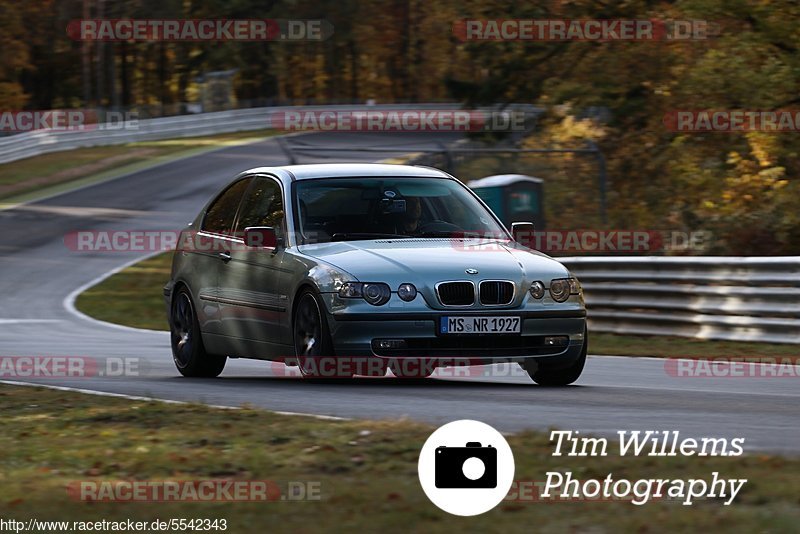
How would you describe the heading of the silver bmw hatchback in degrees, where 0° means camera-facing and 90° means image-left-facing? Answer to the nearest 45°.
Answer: approximately 315°

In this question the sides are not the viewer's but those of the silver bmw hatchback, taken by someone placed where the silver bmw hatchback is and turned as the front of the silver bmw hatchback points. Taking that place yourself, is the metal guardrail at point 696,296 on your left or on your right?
on your left

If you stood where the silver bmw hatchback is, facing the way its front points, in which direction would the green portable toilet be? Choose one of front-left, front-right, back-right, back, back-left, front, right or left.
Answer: back-left
